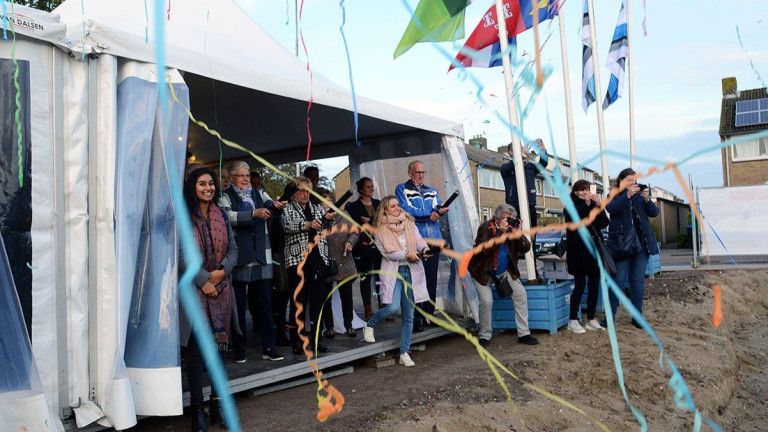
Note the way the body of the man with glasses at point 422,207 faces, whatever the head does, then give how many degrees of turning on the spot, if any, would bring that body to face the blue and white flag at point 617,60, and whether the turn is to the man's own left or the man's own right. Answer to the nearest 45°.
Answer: approximately 90° to the man's own left

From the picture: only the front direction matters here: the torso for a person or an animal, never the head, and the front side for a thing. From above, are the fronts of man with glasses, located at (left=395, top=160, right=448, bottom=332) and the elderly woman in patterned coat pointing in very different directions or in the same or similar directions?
same or similar directions

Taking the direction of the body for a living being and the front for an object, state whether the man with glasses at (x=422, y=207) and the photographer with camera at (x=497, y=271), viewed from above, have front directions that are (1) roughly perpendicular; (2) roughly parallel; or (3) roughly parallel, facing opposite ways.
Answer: roughly parallel

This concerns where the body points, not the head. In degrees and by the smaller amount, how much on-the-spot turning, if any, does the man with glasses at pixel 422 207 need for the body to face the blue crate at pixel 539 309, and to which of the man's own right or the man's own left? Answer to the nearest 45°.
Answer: approximately 45° to the man's own left

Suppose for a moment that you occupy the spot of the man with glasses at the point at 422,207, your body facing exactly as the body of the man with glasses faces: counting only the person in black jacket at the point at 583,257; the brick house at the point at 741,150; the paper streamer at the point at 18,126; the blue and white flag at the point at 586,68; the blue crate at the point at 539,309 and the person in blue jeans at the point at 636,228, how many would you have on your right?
1

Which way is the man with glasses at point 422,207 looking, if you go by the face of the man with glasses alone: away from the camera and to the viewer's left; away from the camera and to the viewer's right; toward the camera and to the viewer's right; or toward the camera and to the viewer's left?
toward the camera and to the viewer's right

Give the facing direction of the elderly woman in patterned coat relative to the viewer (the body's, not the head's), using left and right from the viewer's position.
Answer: facing the viewer and to the right of the viewer

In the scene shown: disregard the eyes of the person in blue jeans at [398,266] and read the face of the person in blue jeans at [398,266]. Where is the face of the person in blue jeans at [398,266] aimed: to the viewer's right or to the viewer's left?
to the viewer's right

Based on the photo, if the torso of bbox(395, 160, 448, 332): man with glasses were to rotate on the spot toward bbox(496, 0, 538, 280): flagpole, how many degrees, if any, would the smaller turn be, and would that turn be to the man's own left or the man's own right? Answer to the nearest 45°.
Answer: approximately 45° to the man's own left

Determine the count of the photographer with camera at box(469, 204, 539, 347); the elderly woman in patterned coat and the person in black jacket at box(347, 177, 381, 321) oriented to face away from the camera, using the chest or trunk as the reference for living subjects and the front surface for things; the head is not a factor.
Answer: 0

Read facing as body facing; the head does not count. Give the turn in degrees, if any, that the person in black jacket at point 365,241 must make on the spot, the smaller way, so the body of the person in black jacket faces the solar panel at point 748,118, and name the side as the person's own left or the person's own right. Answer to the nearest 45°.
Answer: approximately 90° to the person's own left

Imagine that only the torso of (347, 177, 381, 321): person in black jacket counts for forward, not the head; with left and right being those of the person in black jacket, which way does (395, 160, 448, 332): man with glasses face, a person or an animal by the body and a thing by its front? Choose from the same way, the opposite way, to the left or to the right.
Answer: the same way

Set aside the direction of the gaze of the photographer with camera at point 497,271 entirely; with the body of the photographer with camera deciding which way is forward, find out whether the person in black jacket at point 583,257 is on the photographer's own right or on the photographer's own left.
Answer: on the photographer's own left

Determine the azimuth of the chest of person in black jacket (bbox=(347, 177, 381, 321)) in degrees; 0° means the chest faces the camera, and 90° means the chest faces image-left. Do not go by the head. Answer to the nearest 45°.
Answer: approximately 315°
